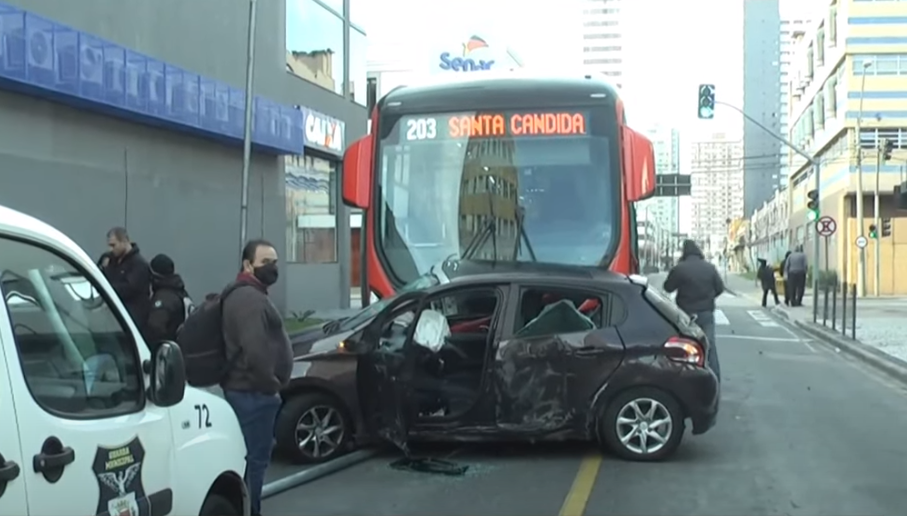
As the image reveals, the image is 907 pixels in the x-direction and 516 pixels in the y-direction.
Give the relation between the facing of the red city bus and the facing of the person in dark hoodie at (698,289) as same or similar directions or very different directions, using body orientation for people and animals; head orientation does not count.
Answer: very different directions

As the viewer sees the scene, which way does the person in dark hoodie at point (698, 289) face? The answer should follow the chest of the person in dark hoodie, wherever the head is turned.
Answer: away from the camera

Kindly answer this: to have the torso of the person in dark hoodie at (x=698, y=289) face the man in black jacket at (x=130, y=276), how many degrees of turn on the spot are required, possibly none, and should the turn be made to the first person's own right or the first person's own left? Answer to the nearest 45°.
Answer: approximately 135° to the first person's own left

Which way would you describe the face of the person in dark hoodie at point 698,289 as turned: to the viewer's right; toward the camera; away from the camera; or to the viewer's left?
away from the camera

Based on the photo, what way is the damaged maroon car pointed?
to the viewer's left

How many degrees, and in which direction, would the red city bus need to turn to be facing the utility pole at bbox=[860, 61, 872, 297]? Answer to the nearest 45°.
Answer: approximately 135° to its left
